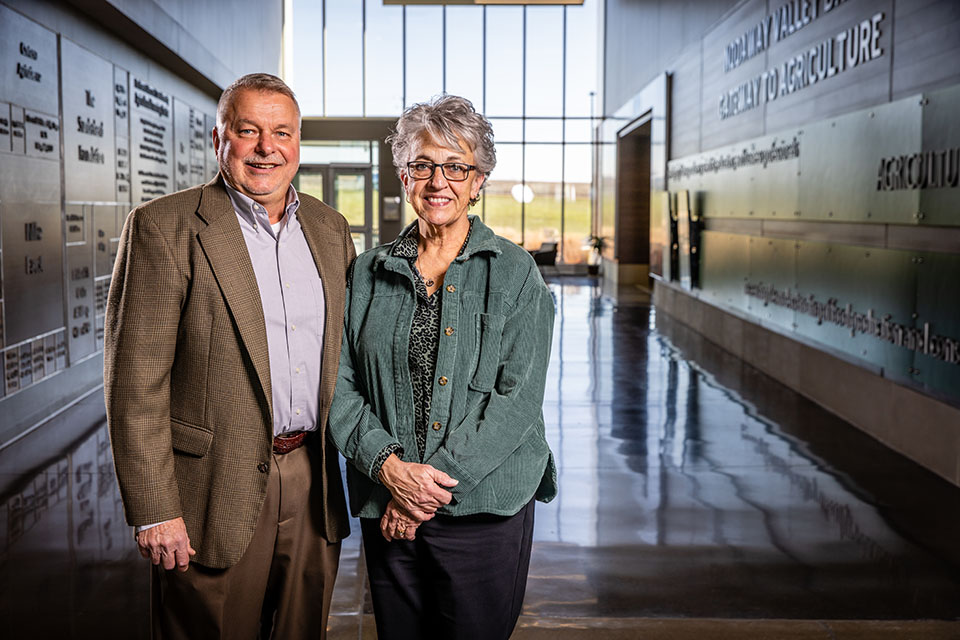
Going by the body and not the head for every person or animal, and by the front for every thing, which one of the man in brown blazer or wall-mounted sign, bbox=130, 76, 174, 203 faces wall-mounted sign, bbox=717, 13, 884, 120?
wall-mounted sign, bbox=130, 76, 174, 203

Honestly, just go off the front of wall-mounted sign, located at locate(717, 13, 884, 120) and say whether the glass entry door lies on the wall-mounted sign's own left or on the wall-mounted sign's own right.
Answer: on the wall-mounted sign's own right

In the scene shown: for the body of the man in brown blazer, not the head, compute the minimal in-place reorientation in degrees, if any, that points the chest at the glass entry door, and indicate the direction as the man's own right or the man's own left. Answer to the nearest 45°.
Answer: approximately 135° to the man's own left

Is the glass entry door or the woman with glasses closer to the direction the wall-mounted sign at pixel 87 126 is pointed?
the woman with glasses

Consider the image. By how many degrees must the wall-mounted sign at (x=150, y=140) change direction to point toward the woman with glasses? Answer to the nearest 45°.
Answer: approximately 45° to its right

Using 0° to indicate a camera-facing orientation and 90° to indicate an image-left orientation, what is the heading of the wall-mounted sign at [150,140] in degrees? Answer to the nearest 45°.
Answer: approximately 315°

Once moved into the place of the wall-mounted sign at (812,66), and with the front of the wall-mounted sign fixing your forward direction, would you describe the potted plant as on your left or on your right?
on your right

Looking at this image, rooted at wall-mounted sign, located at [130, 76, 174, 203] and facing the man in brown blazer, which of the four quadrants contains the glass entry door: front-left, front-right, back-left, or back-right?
back-left

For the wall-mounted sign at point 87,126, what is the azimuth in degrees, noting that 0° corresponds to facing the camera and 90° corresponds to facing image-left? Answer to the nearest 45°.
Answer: approximately 315°

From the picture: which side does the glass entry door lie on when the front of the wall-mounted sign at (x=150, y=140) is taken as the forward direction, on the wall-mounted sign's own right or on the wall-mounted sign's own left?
on the wall-mounted sign's own left
